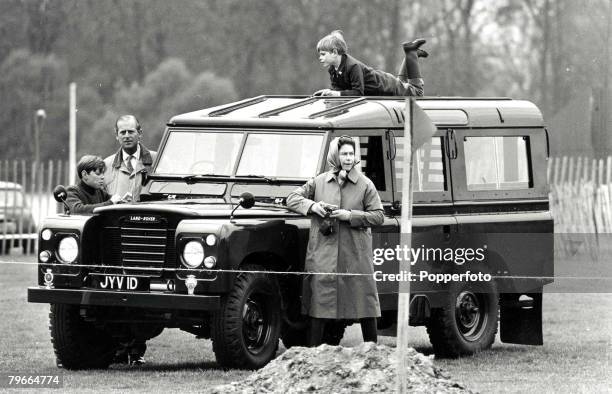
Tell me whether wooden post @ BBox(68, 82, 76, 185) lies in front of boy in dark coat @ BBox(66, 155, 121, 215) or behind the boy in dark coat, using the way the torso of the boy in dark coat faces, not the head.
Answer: behind

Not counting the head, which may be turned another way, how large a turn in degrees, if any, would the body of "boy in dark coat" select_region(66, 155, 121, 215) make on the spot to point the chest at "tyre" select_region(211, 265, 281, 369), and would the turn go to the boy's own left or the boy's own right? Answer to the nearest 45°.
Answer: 0° — they already face it

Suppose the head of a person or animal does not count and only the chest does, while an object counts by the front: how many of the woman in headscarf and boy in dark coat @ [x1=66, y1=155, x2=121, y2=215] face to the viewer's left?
0

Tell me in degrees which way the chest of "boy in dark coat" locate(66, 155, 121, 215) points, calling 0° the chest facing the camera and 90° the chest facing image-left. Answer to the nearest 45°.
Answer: approximately 315°

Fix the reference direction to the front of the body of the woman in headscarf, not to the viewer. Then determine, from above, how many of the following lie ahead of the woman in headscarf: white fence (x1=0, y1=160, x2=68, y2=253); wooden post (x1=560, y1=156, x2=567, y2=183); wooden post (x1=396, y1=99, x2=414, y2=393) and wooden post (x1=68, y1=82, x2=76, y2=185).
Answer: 1

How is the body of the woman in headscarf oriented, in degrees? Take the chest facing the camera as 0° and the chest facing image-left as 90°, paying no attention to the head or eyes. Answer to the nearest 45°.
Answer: approximately 0°

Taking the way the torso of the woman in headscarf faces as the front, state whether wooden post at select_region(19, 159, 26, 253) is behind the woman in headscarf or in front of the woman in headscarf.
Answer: behind

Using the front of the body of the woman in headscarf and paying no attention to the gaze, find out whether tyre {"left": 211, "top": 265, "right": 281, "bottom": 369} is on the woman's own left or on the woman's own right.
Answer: on the woman's own right

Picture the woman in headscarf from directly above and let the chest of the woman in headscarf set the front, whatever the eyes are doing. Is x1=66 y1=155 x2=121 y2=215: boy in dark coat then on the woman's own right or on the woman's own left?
on the woman's own right

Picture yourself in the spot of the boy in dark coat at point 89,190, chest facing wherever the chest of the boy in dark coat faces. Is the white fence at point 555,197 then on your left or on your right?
on your left

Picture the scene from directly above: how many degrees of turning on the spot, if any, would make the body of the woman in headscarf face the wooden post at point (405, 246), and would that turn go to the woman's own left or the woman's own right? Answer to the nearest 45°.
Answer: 0° — they already face it
